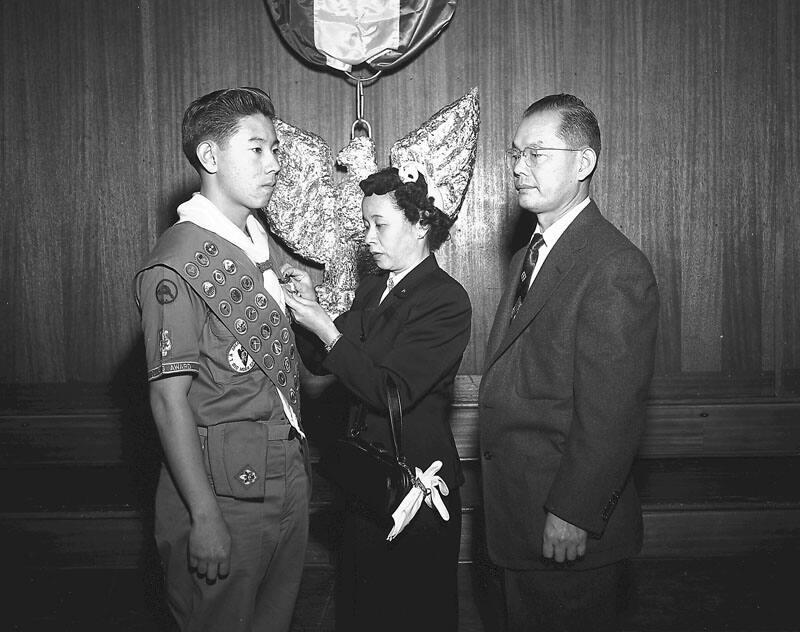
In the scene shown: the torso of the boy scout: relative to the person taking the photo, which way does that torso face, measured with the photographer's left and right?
facing the viewer and to the right of the viewer

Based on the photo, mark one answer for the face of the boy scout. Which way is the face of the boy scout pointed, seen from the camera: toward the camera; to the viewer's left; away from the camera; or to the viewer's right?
to the viewer's right

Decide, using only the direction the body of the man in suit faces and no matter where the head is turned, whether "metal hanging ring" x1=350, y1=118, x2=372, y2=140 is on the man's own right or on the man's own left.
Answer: on the man's own right

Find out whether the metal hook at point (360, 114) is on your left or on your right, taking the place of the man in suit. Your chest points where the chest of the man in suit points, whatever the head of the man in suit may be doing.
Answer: on your right

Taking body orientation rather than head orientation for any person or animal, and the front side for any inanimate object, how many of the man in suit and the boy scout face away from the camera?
0

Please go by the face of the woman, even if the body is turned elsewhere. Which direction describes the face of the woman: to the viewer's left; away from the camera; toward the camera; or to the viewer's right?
to the viewer's left

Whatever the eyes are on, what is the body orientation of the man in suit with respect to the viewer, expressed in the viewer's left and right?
facing the viewer and to the left of the viewer

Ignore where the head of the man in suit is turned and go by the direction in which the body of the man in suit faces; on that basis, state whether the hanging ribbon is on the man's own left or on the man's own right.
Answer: on the man's own right
